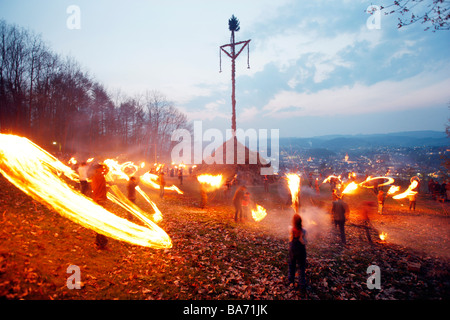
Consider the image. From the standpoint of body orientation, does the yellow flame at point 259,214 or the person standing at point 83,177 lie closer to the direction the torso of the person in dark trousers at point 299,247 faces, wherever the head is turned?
the yellow flame

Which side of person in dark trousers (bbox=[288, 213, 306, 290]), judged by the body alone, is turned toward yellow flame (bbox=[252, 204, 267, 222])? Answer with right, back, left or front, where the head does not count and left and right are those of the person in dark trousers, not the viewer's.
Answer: front

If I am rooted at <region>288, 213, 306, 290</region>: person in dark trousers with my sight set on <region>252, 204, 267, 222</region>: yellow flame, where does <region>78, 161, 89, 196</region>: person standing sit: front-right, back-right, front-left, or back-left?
front-left

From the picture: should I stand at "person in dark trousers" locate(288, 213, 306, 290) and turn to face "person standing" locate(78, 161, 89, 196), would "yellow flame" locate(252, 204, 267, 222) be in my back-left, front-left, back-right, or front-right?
front-right

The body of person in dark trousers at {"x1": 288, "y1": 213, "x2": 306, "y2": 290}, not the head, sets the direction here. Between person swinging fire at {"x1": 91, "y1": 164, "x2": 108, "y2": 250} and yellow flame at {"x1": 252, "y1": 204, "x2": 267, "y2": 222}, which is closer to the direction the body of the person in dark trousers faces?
the yellow flame

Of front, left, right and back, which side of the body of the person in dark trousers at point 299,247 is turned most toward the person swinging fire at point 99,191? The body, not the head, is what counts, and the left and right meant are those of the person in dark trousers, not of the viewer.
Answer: left

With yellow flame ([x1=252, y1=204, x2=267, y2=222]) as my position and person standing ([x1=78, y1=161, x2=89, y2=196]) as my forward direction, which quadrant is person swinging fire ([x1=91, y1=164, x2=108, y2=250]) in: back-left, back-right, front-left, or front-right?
front-left

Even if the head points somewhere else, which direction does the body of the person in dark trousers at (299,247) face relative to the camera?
away from the camera
